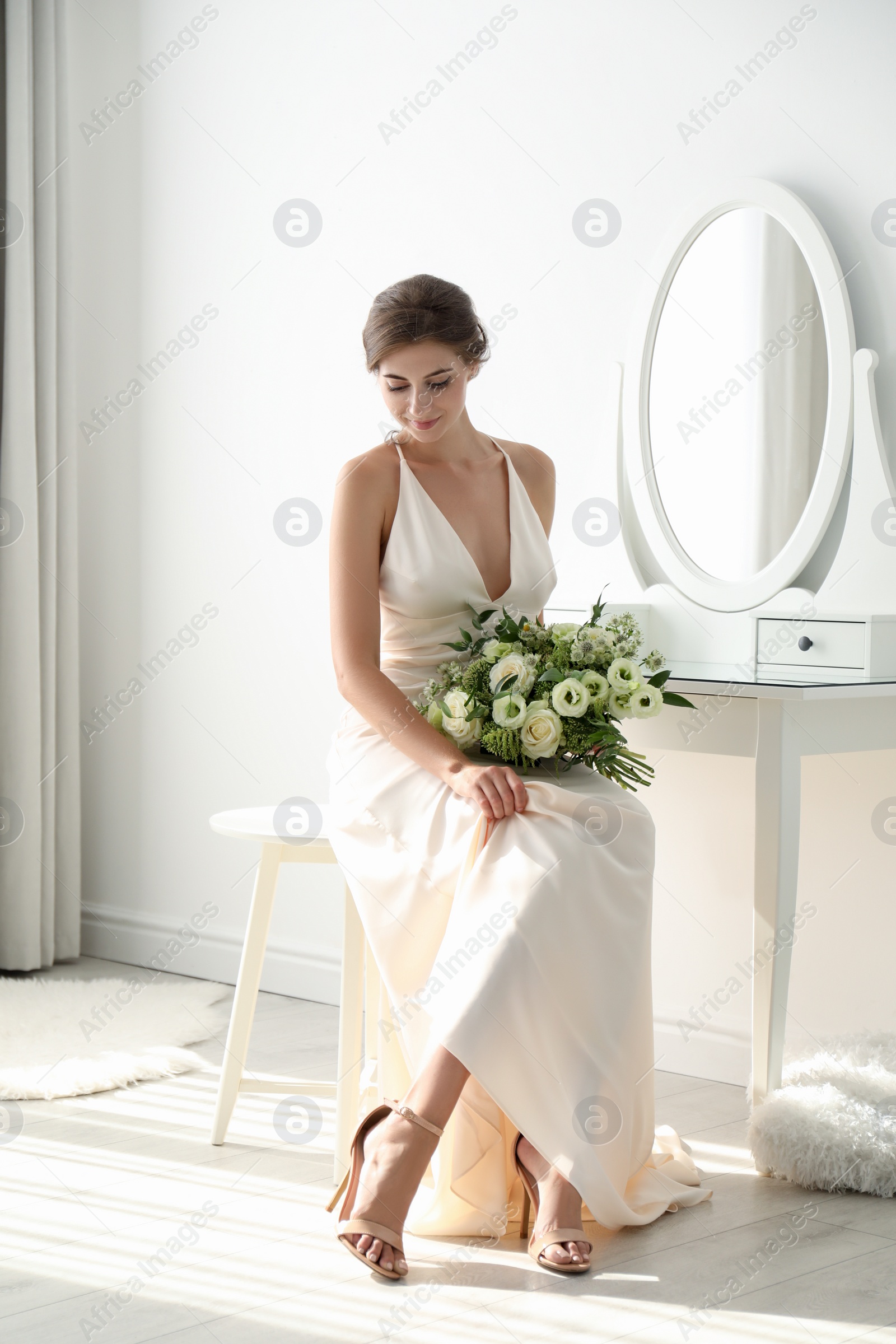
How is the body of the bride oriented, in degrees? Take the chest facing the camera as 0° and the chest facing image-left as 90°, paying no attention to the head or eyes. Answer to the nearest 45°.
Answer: approximately 315°

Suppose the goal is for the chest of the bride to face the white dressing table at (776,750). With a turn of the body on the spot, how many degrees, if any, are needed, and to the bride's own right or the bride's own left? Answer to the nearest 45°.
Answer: approximately 90° to the bride's own left

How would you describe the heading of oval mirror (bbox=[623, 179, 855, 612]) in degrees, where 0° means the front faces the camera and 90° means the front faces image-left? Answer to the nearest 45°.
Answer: approximately 45°

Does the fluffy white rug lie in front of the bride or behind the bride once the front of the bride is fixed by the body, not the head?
behind

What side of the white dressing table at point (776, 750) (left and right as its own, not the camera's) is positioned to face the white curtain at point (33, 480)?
right

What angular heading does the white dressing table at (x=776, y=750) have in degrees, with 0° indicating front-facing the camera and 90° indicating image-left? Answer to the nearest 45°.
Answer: approximately 45°
